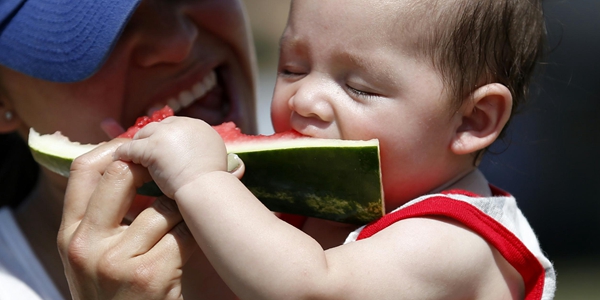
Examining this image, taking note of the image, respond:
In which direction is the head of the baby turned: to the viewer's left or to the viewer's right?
to the viewer's left
